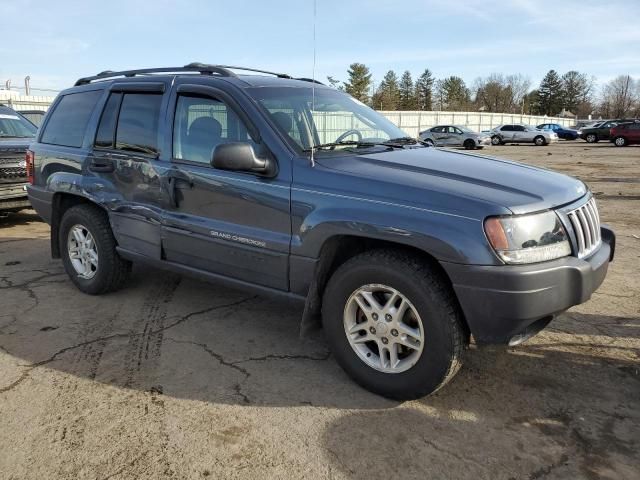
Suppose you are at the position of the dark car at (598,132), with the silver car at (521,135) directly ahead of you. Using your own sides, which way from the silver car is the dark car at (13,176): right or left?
left

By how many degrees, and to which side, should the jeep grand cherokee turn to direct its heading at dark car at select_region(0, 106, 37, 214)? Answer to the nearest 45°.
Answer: approximately 180°

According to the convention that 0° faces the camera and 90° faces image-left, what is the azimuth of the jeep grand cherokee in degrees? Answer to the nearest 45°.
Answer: approximately 315°

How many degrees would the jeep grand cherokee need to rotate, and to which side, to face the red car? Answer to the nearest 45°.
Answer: approximately 90° to its left

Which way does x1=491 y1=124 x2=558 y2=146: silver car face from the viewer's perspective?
to the viewer's right

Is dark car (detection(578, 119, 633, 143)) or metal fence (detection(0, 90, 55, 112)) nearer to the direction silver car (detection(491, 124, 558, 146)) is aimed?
the dark car

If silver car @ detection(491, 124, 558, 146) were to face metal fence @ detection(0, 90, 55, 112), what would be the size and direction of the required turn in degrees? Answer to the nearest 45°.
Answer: approximately 135° to its right

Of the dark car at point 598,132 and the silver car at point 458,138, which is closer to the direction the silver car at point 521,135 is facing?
the dark car

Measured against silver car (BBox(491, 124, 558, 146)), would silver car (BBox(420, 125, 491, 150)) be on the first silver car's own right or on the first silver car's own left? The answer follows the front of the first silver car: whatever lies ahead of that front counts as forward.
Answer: on the first silver car's own right
